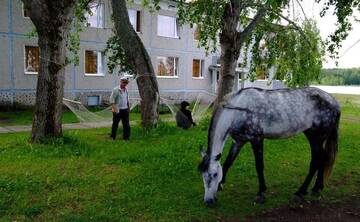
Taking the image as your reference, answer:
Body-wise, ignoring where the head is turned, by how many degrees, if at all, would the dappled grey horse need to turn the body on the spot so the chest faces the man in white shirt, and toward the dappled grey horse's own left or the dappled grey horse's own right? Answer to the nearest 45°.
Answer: approximately 45° to the dappled grey horse's own right

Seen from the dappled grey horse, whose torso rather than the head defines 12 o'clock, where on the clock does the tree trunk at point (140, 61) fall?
The tree trunk is roughly at 2 o'clock from the dappled grey horse.

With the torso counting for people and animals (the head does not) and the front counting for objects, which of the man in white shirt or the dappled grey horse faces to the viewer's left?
the dappled grey horse

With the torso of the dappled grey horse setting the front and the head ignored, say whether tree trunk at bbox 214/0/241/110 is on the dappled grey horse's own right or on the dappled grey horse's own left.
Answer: on the dappled grey horse's own right

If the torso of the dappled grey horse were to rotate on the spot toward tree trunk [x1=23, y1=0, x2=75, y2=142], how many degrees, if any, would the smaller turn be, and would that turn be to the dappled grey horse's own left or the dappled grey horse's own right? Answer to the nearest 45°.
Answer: approximately 45° to the dappled grey horse's own right

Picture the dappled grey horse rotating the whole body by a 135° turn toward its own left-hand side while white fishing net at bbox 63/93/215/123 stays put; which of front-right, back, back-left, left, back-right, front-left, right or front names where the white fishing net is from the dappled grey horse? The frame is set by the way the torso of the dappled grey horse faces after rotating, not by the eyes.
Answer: back

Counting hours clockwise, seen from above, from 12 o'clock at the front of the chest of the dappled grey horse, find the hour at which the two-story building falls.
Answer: The two-story building is roughly at 2 o'clock from the dappled grey horse.

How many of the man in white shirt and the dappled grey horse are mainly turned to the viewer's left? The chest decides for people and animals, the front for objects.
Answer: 1

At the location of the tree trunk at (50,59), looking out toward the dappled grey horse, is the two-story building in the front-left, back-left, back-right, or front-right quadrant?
back-left

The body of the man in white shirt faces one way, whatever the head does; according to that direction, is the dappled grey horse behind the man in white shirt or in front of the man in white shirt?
in front

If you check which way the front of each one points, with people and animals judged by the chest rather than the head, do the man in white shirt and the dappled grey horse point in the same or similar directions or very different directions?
very different directions

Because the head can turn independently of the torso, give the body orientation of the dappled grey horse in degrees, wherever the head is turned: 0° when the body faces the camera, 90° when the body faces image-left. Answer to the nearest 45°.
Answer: approximately 90°

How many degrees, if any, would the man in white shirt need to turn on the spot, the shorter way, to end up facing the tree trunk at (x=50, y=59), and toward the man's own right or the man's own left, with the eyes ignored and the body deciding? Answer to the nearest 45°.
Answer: approximately 90° to the man's own right
